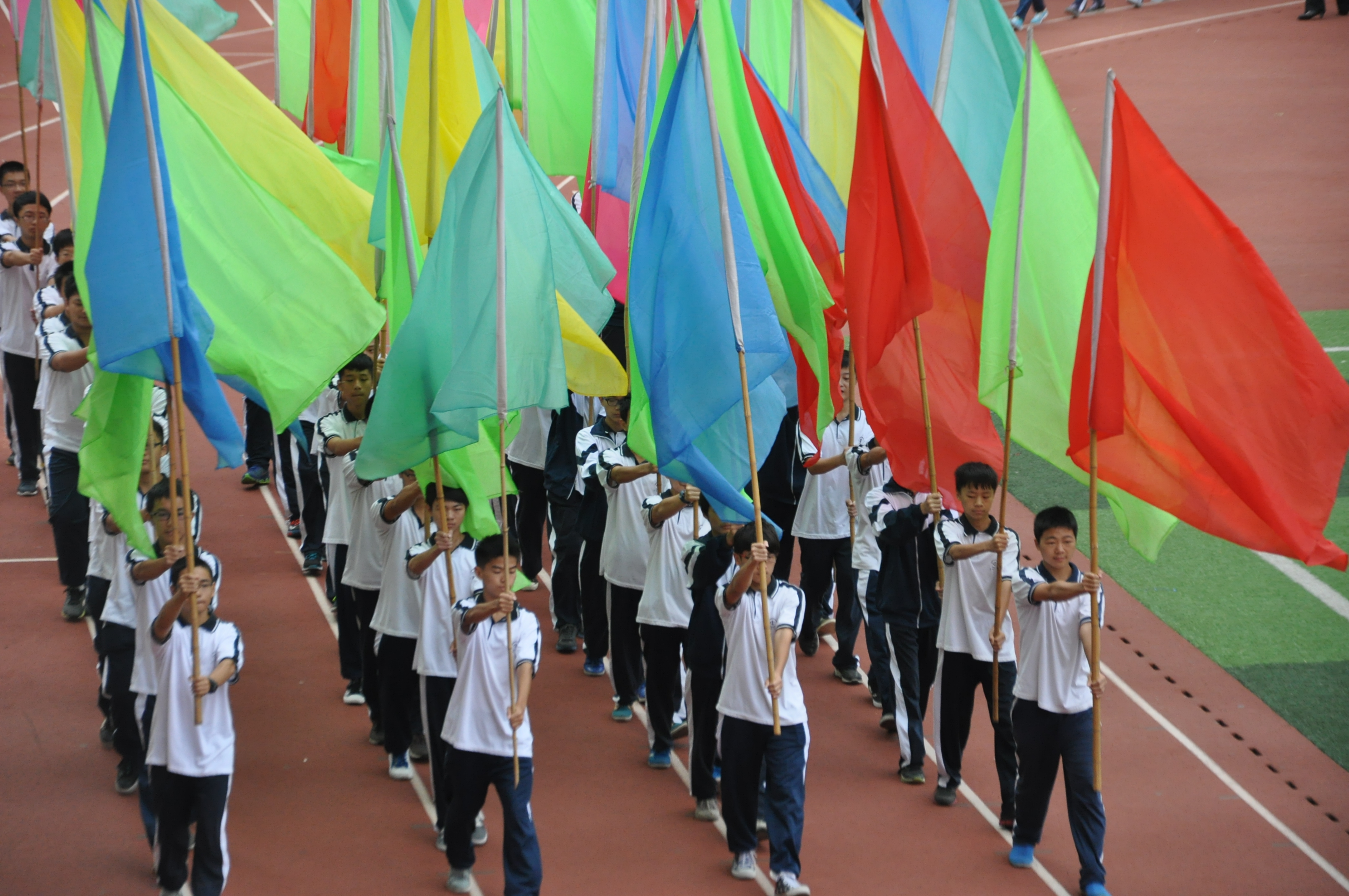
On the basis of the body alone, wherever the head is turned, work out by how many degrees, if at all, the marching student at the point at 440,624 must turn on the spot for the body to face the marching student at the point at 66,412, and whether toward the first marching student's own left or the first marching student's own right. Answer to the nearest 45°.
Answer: approximately 135° to the first marching student's own right

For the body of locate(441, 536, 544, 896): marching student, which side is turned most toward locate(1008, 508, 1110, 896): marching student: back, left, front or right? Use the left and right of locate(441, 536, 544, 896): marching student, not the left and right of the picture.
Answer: left

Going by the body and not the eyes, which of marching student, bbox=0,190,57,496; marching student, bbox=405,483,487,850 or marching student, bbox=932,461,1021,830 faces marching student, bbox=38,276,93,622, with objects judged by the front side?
marching student, bbox=0,190,57,496

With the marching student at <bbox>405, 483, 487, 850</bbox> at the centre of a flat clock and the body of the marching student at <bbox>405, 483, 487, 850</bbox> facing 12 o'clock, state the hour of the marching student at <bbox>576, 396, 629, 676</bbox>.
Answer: the marching student at <bbox>576, 396, 629, 676</bbox> is roughly at 7 o'clock from the marching student at <bbox>405, 483, 487, 850</bbox>.

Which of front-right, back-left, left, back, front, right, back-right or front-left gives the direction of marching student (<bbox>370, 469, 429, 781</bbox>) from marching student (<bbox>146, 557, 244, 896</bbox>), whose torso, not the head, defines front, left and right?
back-left

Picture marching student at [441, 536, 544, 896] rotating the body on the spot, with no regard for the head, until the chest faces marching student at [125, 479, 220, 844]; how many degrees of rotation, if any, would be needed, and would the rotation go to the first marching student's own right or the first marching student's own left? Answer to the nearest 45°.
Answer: approximately 90° to the first marching student's own right

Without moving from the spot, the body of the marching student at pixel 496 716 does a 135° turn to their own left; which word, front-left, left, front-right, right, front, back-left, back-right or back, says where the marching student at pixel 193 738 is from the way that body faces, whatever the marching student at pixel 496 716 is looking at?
back-left

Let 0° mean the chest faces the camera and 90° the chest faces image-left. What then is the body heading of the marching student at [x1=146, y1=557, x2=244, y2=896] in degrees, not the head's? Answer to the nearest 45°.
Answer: approximately 0°

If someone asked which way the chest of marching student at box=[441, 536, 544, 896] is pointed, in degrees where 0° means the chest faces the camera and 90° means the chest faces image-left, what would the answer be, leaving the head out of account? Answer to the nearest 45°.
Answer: approximately 0°

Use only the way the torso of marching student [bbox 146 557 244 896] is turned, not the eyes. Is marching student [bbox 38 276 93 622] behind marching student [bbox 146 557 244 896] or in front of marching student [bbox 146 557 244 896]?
behind

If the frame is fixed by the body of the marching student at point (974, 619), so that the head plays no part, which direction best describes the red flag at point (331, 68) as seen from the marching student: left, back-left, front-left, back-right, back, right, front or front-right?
back-right
